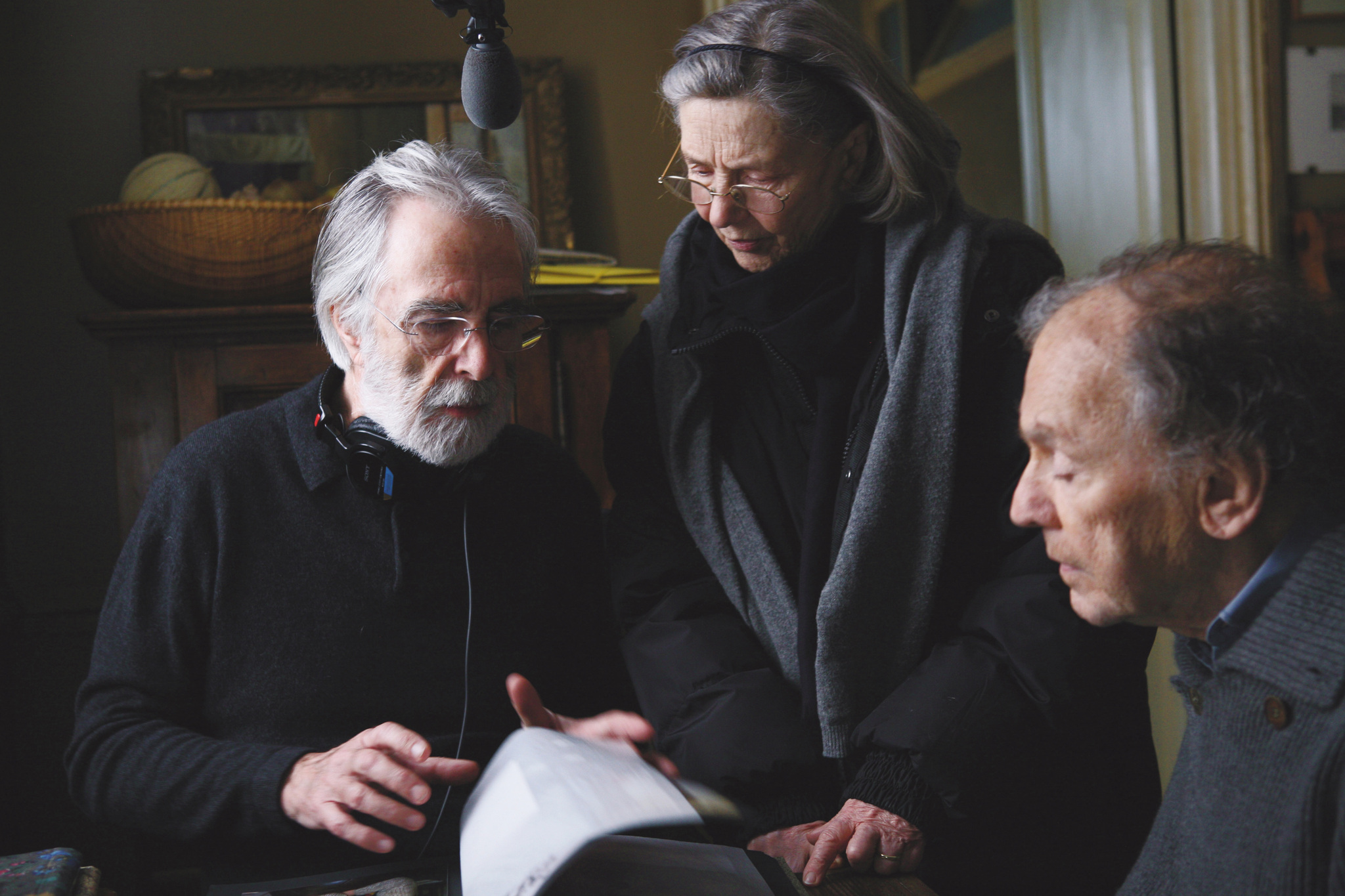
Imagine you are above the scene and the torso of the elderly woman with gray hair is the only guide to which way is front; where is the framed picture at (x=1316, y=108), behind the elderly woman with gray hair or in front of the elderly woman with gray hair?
behind

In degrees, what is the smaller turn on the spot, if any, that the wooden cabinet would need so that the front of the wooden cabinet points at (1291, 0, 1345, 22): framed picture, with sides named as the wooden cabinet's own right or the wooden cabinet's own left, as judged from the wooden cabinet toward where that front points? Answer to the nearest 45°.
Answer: approximately 90° to the wooden cabinet's own left

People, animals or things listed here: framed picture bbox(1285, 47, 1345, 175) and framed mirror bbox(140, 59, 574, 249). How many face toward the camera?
2

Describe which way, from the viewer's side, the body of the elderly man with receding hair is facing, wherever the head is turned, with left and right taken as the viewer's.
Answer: facing to the left of the viewer

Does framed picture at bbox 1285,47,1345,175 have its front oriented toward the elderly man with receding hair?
yes

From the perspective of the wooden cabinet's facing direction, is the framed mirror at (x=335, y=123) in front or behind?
behind

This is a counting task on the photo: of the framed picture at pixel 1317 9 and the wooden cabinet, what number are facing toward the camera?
2
